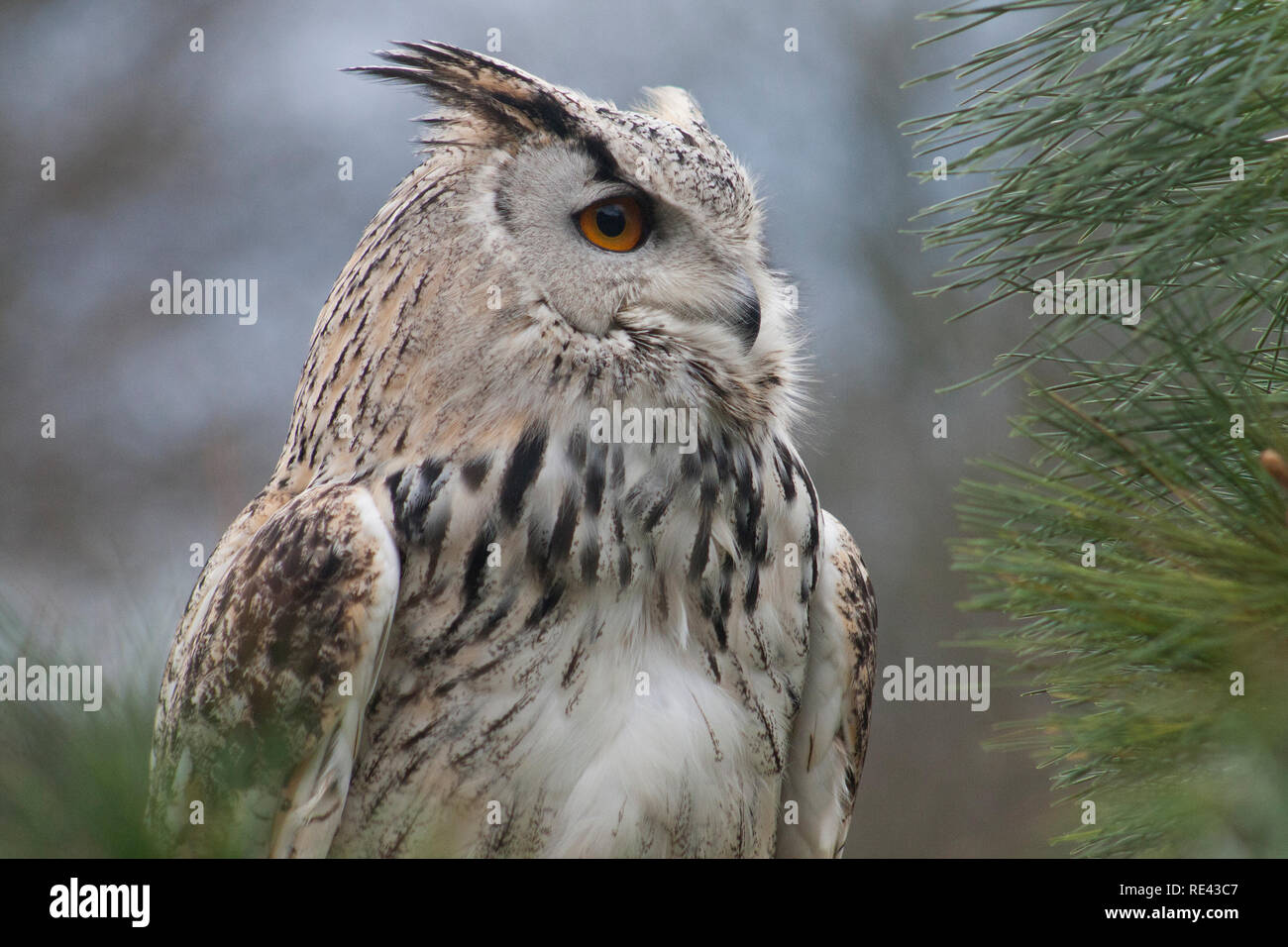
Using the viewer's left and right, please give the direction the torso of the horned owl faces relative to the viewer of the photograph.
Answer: facing the viewer and to the right of the viewer
